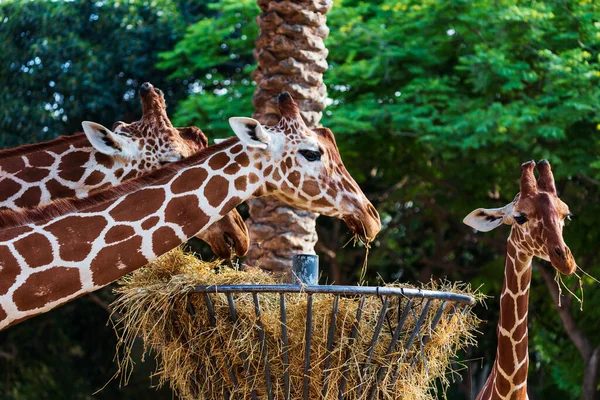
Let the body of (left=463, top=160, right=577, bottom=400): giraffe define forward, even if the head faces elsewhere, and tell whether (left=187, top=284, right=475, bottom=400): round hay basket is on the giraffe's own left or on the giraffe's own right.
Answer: on the giraffe's own right

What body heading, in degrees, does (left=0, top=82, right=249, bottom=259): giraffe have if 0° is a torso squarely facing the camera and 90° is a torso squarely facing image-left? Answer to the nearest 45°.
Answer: approximately 270°

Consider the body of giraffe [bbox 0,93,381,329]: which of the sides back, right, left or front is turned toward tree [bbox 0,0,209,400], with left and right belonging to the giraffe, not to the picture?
left

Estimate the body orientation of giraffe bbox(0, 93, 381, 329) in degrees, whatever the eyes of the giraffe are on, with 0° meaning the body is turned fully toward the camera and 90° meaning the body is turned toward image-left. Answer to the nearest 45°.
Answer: approximately 270°

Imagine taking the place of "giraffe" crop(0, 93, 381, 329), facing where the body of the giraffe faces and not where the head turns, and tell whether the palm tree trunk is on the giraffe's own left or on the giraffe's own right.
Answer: on the giraffe's own left

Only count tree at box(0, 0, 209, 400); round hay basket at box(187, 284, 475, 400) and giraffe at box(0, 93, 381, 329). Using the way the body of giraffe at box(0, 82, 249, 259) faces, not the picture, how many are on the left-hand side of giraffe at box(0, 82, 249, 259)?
1

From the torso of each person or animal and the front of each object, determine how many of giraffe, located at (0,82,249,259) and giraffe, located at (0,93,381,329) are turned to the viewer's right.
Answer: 2

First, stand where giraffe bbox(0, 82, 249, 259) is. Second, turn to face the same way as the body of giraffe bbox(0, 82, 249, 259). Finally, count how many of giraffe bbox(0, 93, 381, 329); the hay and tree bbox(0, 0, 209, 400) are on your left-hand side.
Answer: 1

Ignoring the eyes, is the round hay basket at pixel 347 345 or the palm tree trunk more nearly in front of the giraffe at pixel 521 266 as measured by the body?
the round hay basket

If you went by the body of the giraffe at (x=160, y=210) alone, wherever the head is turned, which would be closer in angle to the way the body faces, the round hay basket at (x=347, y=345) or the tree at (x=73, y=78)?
the round hay basket
